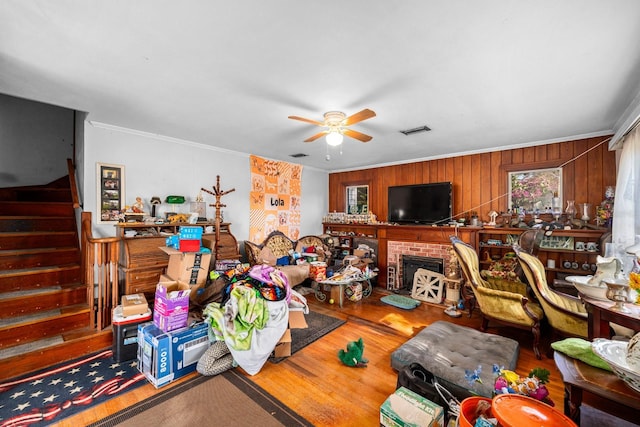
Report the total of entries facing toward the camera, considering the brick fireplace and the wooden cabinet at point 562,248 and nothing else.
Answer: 2

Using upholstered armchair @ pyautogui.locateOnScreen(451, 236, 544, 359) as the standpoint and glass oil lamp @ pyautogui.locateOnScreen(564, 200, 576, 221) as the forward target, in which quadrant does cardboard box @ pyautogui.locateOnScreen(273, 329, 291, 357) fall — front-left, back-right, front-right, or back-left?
back-left

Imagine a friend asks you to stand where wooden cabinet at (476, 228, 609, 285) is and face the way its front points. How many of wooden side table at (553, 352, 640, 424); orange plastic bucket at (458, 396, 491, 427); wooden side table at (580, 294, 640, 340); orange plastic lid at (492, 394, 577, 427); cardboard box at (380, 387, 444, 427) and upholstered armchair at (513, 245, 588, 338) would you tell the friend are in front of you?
6

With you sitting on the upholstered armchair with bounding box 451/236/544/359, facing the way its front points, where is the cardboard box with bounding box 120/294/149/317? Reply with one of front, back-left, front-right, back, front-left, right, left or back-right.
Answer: right

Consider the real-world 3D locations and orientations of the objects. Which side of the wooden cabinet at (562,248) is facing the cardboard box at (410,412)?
front

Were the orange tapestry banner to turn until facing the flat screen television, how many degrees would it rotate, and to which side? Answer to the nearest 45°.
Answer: approximately 45° to its left

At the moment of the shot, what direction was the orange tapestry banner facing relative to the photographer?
facing the viewer and to the right of the viewer

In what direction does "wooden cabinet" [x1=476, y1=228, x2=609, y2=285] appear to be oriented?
toward the camera

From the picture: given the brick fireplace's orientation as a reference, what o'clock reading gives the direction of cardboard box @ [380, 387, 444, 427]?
The cardboard box is roughly at 12 o'clock from the brick fireplace.

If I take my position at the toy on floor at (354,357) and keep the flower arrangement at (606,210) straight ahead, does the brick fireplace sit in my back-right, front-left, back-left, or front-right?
front-left

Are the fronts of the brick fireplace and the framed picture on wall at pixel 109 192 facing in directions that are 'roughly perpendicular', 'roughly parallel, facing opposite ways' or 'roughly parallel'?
roughly perpendicular

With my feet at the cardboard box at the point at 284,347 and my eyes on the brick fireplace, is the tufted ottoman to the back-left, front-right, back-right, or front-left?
front-right

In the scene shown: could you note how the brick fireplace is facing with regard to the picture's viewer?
facing the viewer

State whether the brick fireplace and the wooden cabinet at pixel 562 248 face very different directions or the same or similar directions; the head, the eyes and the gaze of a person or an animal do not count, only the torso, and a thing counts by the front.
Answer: same or similar directions

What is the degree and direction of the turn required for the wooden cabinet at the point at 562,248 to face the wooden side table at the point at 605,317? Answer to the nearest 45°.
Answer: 0° — it already faces it
